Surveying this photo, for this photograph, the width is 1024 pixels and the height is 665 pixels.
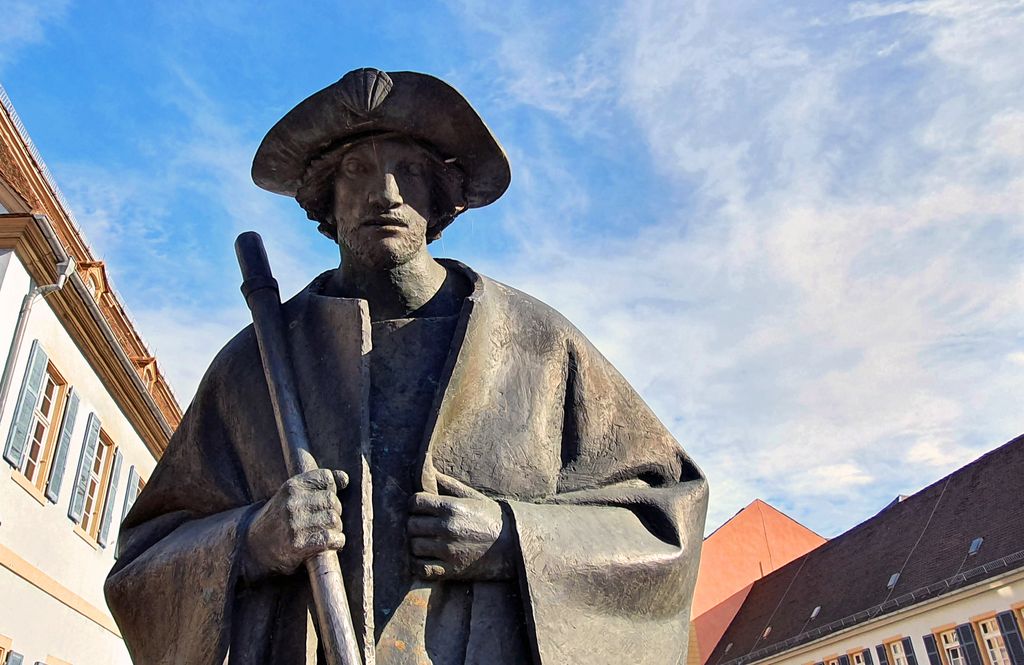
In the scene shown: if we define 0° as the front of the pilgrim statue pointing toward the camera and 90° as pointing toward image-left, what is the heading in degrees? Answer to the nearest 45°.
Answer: approximately 0°

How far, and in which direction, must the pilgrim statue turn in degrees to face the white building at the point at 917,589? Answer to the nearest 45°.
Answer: approximately 135° to its left

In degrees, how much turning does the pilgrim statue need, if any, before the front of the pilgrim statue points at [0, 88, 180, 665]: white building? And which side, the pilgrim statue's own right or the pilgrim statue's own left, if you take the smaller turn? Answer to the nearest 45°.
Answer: approximately 135° to the pilgrim statue's own right
